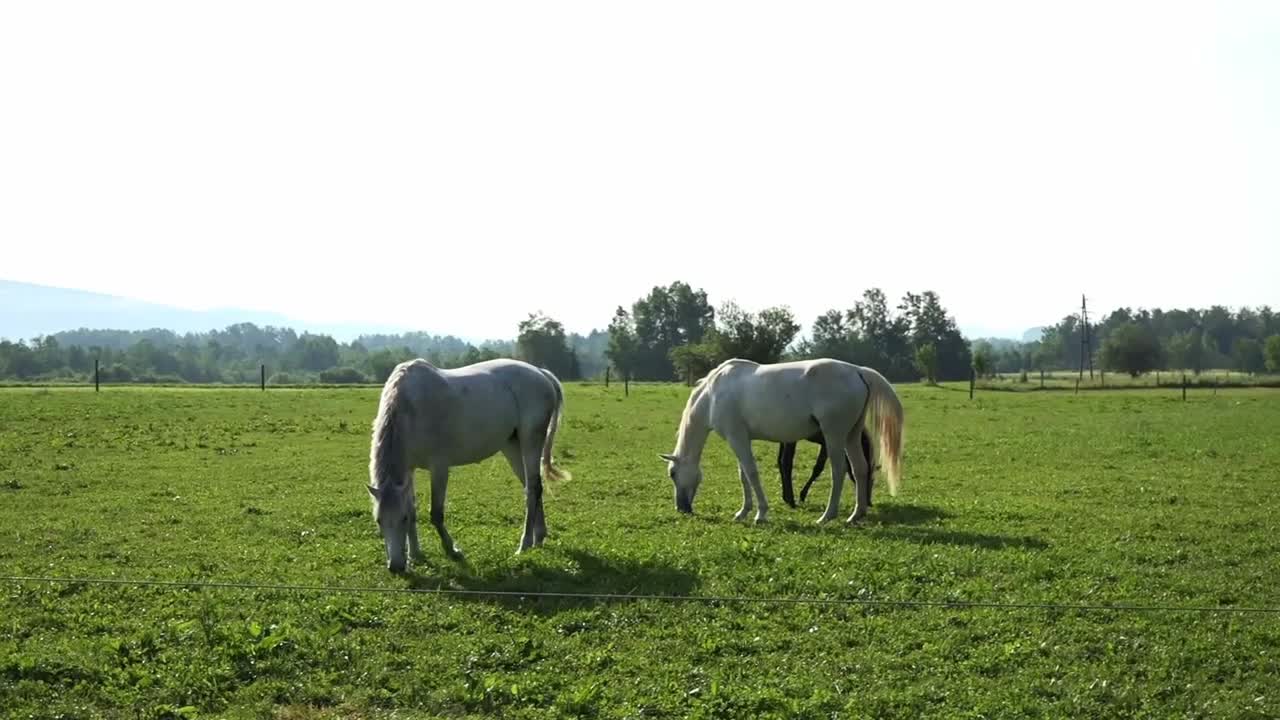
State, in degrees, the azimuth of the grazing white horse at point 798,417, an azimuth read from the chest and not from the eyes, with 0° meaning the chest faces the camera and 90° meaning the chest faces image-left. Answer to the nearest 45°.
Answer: approximately 90°

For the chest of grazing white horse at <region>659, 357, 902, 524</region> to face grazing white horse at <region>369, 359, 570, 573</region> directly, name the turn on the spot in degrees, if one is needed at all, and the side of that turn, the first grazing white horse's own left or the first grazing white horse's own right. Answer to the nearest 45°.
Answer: approximately 45° to the first grazing white horse's own left
